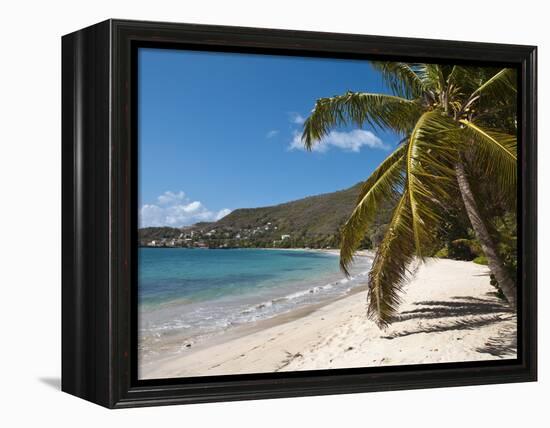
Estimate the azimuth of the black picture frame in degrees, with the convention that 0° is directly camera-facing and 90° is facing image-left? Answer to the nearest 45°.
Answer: approximately 315°
